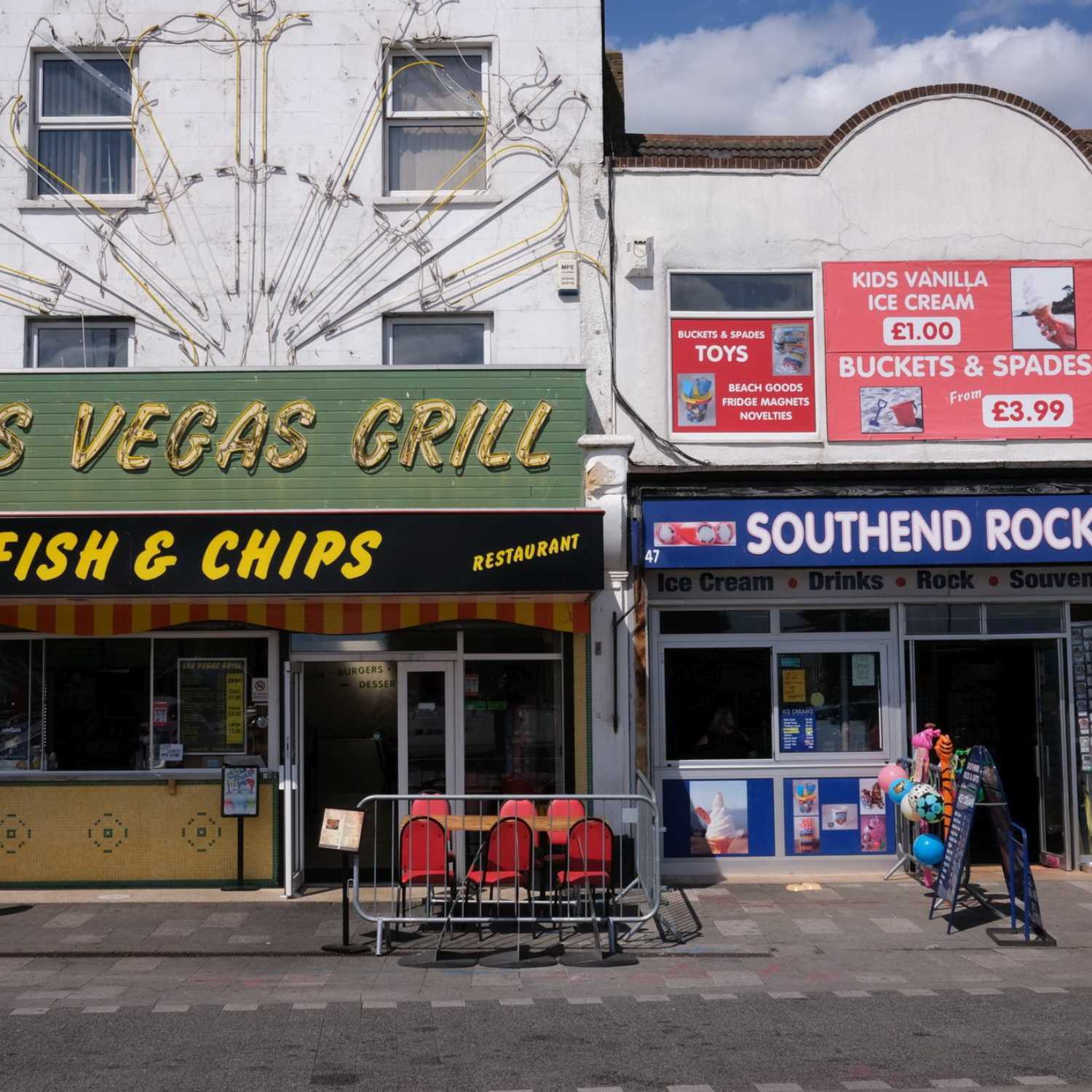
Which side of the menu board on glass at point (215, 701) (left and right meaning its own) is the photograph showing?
front

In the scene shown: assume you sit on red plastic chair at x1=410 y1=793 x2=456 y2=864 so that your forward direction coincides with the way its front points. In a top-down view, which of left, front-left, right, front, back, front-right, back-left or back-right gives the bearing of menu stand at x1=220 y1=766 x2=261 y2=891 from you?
back-right

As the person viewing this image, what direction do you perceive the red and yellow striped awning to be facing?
facing the viewer

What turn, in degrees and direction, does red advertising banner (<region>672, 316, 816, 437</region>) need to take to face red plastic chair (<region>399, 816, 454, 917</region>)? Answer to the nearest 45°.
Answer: approximately 45° to its right

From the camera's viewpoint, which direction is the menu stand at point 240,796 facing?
toward the camera

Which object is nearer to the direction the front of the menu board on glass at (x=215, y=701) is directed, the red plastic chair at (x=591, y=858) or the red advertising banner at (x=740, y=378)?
the red plastic chair

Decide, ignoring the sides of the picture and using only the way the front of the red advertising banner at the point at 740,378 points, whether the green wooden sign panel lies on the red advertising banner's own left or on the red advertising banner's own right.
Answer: on the red advertising banner's own right

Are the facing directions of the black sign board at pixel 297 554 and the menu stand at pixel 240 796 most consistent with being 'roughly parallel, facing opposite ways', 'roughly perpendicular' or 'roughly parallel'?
roughly parallel

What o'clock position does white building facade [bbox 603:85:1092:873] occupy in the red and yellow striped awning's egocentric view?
The white building facade is roughly at 9 o'clock from the red and yellow striped awning.

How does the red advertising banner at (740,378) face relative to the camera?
toward the camera
